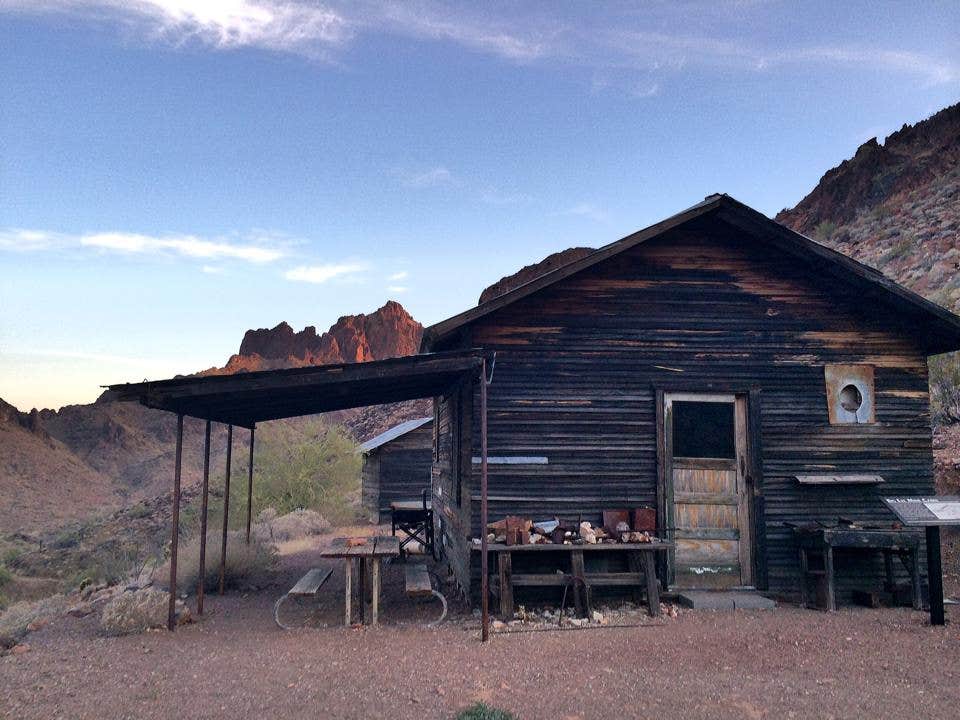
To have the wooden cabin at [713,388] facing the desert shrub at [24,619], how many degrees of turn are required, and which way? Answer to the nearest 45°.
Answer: approximately 90° to its right

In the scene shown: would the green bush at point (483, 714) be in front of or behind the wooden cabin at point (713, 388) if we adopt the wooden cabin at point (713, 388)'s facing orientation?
in front

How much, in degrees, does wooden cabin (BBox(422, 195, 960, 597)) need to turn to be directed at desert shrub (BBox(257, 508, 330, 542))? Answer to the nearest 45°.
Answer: approximately 135° to its right

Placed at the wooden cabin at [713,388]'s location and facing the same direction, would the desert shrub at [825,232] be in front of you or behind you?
behind

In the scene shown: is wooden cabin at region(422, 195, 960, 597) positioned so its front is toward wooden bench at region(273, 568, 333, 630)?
no

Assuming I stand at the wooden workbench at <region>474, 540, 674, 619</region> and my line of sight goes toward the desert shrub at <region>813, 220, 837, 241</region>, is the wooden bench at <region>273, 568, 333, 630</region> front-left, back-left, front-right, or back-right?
back-left

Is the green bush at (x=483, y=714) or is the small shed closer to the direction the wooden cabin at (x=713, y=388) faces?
the green bush

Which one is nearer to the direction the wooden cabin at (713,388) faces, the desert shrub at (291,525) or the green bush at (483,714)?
the green bush

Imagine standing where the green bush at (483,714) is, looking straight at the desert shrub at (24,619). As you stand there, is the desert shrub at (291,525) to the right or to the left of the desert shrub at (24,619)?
right

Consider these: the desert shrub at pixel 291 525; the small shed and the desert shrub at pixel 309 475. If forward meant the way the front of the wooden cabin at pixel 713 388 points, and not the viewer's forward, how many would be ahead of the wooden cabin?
0

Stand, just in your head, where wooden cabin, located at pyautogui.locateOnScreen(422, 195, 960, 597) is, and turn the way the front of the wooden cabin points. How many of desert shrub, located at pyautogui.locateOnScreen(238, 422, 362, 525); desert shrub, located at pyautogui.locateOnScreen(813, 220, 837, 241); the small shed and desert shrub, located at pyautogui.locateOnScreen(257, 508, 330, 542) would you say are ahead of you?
0

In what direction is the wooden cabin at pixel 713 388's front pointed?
toward the camera

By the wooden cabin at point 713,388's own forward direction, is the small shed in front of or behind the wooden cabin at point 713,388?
behind

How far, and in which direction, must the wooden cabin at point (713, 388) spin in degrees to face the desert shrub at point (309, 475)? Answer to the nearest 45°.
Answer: approximately 135° to its right

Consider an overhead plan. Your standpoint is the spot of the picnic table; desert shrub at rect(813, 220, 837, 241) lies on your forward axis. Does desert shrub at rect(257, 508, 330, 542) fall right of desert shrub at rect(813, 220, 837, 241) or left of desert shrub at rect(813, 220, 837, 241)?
left

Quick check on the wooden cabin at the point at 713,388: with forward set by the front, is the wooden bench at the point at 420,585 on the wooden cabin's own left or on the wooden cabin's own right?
on the wooden cabin's own right
